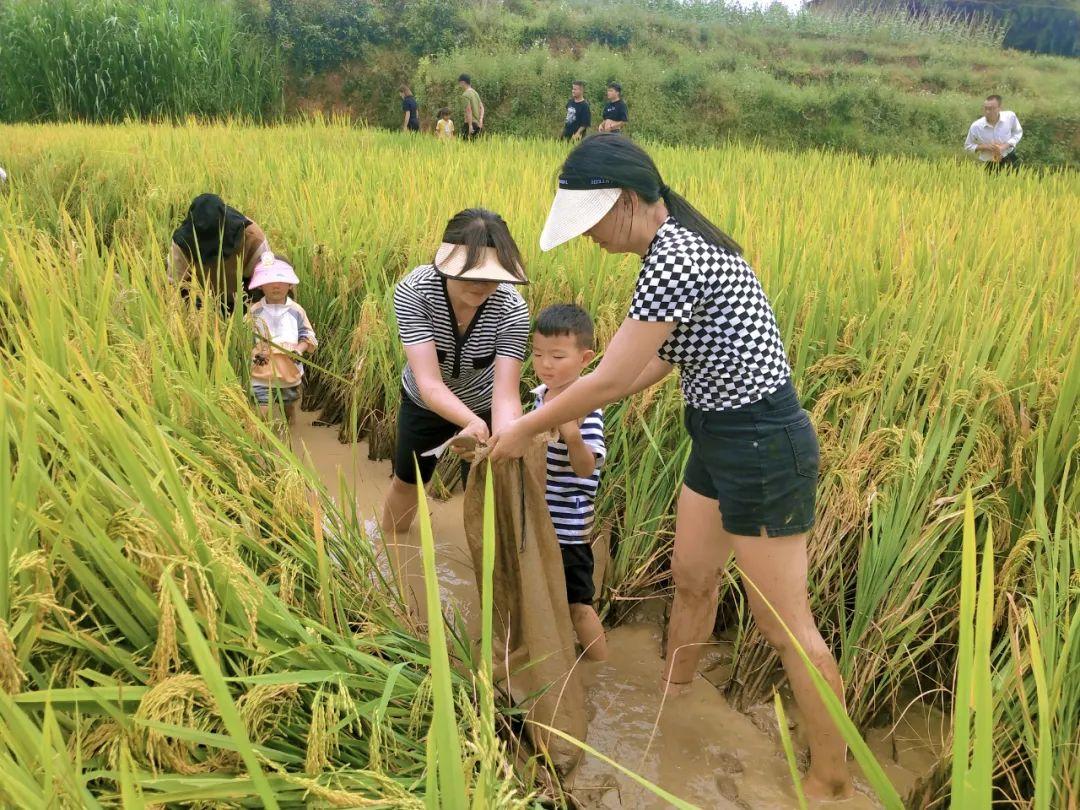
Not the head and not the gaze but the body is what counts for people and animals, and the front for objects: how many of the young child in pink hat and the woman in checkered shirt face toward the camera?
1

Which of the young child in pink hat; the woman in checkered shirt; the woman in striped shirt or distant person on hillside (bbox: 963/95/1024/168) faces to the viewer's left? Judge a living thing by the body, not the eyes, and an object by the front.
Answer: the woman in checkered shirt

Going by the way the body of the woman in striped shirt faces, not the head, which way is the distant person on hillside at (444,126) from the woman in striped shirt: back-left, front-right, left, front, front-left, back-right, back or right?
back

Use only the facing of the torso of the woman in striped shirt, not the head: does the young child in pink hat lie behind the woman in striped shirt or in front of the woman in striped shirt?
behind

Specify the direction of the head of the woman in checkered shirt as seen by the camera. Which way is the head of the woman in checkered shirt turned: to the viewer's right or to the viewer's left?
to the viewer's left

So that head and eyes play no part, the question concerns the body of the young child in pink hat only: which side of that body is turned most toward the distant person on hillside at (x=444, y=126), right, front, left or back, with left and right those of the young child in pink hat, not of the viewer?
back

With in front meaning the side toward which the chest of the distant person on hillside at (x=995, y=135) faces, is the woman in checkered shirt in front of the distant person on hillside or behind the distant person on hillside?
in front

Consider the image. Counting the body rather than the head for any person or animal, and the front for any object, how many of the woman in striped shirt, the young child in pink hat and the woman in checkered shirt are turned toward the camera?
2

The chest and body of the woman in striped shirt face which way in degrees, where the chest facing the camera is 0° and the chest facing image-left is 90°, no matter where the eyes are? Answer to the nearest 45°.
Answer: approximately 0°

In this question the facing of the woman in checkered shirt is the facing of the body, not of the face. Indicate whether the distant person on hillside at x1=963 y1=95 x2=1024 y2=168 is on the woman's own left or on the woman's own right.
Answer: on the woman's own right

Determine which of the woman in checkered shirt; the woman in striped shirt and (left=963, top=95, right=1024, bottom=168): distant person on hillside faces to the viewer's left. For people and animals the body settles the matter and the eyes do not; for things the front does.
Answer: the woman in checkered shirt

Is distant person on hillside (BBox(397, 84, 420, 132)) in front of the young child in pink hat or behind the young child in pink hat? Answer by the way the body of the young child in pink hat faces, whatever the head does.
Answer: behind

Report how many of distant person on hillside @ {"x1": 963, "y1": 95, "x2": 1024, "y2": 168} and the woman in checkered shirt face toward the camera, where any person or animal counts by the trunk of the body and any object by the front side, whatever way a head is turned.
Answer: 1

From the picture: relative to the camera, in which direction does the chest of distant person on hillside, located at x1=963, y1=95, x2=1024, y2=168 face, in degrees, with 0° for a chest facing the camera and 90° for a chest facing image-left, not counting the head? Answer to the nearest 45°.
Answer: approximately 0°

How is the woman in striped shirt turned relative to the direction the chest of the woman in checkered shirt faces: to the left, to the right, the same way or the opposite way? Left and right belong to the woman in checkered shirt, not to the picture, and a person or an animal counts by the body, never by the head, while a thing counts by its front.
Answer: to the left
